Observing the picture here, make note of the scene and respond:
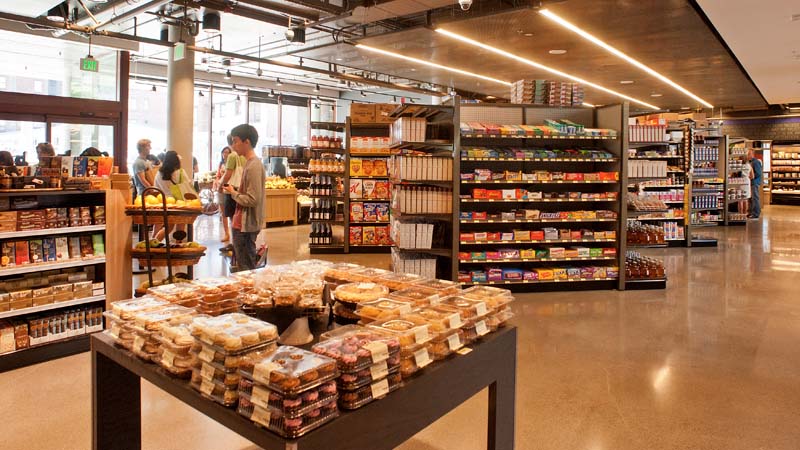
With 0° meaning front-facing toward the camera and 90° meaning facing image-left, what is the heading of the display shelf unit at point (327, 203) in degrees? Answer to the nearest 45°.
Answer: approximately 45°

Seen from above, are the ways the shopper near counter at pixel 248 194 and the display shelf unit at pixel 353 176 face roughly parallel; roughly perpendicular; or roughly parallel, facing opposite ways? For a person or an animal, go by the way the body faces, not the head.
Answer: roughly perpendicular

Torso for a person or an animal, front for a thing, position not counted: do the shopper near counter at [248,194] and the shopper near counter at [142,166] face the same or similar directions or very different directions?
very different directions

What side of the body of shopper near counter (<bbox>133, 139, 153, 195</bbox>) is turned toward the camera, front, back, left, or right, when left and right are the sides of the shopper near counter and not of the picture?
right

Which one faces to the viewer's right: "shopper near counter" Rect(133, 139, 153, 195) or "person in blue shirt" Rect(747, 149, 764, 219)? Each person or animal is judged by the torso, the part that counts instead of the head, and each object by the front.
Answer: "shopper near counter" Rect(133, 139, 153, 195)

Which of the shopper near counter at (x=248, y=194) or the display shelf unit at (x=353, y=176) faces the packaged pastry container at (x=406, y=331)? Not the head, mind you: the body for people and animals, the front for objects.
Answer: the display shelf unit

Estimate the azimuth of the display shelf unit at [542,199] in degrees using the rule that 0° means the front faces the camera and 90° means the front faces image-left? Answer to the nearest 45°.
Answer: approximately 0°

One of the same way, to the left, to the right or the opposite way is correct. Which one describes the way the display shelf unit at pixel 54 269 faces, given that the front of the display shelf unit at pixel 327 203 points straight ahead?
to the left
